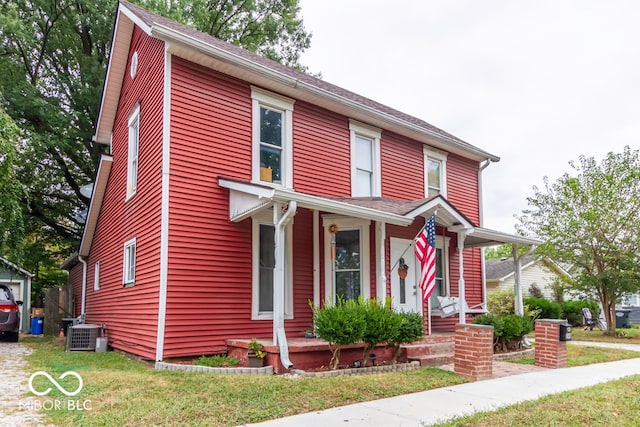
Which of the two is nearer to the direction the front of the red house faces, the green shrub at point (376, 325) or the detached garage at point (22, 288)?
the green shrub

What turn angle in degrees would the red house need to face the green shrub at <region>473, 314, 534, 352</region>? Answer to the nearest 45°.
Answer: approximately 45° to its left

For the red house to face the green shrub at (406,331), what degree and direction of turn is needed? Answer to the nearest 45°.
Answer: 0° — it already faces it

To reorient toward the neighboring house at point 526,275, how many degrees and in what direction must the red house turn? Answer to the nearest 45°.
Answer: approximately 90° to its left

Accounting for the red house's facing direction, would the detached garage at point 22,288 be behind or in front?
behind

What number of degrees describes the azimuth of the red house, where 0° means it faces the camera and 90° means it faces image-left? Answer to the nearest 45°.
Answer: approximately 315°

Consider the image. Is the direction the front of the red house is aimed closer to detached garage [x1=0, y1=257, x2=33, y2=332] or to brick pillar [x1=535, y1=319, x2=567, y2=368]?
the brick pillar

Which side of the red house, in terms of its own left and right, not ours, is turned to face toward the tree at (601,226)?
left
